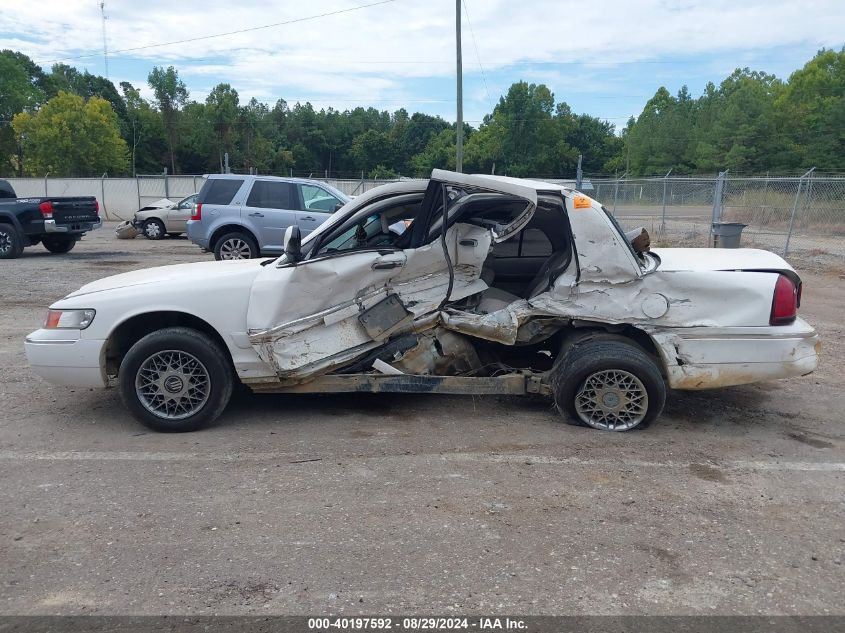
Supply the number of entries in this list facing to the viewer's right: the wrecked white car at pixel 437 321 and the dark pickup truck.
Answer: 0

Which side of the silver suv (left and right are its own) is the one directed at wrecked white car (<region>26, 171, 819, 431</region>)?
right

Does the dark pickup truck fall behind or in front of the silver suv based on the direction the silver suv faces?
behind

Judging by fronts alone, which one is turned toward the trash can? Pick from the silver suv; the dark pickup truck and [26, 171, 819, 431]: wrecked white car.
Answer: the silver suv

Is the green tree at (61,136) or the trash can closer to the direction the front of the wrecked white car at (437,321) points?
the green tree

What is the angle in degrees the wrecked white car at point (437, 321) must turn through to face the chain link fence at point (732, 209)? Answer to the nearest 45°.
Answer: approximately 135° to its right

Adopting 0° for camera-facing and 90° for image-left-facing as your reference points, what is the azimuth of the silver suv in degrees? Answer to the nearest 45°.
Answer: approximately 270°

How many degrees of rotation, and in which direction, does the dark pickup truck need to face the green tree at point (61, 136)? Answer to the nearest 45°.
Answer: approximately 45° to its right

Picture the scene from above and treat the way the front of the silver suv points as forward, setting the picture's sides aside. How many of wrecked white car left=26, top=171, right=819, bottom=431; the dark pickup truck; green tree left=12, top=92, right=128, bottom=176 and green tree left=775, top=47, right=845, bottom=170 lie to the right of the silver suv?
1

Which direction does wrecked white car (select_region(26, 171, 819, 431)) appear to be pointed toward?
to the viewer's left

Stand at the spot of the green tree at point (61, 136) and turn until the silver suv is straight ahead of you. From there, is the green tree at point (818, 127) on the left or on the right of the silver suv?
left

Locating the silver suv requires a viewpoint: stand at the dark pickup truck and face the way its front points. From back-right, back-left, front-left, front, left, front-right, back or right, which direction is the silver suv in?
back

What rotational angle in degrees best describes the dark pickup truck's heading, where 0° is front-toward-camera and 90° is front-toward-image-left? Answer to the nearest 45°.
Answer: approximately 135°

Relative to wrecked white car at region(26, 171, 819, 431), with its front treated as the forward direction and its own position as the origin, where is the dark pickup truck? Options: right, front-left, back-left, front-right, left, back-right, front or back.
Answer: front-right
